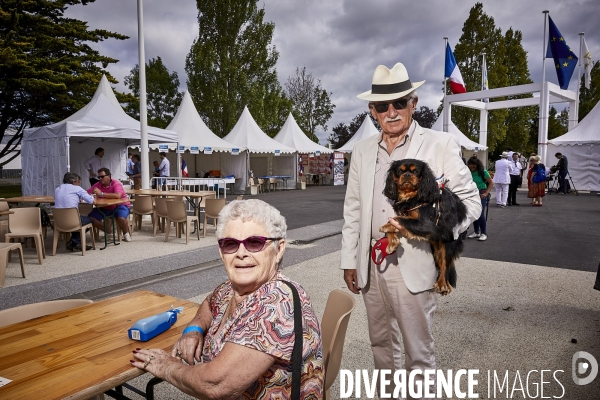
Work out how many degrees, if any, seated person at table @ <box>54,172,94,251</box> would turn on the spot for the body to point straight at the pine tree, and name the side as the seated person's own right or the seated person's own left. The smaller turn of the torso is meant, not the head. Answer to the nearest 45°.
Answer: approximately 45° to the seated person's own left

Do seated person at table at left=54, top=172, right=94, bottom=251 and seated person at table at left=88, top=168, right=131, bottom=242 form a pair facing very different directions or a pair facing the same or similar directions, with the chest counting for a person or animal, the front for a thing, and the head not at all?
very different directions

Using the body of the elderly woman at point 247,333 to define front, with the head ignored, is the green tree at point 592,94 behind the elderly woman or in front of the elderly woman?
behind

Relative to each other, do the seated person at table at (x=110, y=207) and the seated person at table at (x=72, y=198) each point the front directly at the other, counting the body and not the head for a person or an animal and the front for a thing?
yes

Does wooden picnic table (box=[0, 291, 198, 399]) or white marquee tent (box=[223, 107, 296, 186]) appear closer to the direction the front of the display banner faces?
the wooden picnic table

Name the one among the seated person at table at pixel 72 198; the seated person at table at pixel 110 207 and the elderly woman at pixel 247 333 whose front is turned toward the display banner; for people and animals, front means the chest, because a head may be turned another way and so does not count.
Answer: the seated person at table at pixel 72 198

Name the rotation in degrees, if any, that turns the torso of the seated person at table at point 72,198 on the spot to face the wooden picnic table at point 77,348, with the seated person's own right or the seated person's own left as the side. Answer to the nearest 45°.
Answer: approximately 135° to the seated person's own right

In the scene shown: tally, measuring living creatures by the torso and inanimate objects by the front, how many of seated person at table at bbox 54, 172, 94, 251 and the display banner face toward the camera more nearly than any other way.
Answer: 1

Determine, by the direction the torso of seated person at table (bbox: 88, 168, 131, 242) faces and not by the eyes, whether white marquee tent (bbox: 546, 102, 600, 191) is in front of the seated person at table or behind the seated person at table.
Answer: behind

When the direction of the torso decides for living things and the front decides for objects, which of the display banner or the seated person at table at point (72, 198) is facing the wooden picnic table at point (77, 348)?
the display banner

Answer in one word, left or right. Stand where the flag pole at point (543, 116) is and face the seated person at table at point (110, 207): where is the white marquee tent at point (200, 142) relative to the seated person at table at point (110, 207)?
right

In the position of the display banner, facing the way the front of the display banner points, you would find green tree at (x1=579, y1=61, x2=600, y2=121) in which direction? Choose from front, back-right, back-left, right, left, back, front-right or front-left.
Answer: back-left
